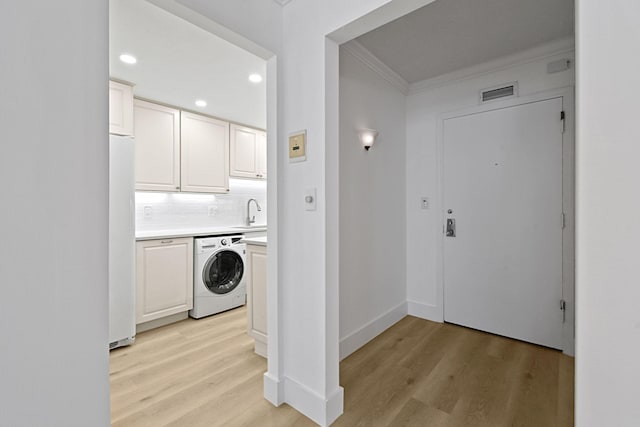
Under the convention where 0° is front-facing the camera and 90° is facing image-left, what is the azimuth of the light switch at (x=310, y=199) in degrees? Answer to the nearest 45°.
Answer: approximately 45°

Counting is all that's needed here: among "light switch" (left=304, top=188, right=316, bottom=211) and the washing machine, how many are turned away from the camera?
0

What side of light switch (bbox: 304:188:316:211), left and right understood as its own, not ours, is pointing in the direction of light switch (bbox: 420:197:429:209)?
back

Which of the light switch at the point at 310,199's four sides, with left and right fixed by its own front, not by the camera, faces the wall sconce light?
back

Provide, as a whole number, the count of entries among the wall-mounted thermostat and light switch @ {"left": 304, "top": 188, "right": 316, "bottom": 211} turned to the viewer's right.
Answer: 0
